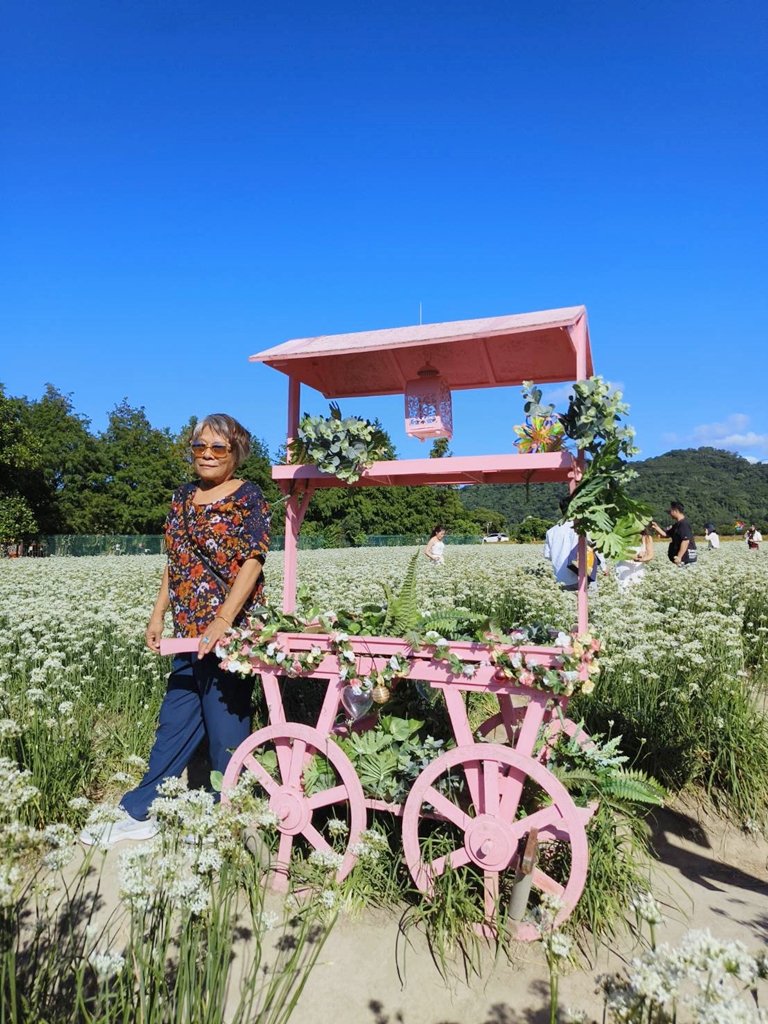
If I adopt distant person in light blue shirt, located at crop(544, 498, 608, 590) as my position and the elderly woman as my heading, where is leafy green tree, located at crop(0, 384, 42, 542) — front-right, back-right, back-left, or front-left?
back-right

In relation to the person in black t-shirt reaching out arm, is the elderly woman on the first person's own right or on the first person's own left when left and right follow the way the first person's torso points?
on the first person's own left
